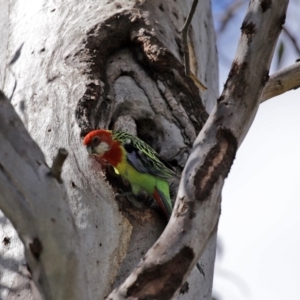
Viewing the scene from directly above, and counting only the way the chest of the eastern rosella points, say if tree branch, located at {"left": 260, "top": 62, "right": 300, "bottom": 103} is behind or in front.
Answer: behind

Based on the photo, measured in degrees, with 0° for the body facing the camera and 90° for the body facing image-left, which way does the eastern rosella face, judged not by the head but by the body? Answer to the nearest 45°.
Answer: approximately 90°
